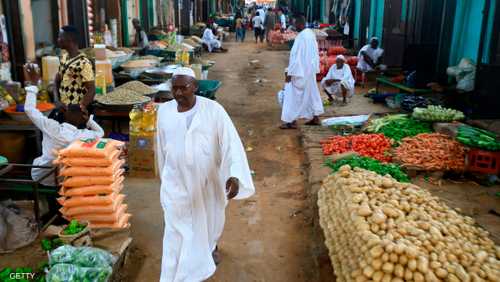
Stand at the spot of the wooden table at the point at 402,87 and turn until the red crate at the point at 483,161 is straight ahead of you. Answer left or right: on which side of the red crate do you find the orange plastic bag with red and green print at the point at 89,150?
right

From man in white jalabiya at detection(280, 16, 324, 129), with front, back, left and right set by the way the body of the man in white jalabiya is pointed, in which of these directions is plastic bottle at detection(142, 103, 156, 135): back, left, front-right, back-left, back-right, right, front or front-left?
front-left

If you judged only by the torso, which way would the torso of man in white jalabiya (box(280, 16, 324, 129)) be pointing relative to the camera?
away from the camera

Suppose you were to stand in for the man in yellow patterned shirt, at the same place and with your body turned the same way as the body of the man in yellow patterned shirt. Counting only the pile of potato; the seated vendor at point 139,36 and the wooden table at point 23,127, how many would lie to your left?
1
